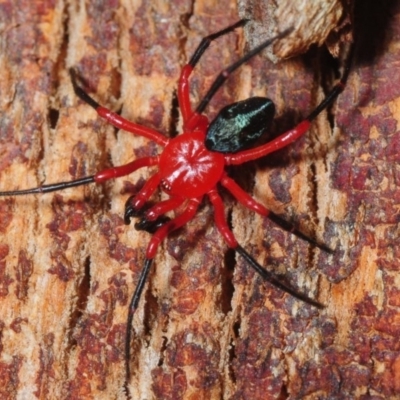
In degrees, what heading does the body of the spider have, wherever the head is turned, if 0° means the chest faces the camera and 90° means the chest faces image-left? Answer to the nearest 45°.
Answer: approximately 45°
